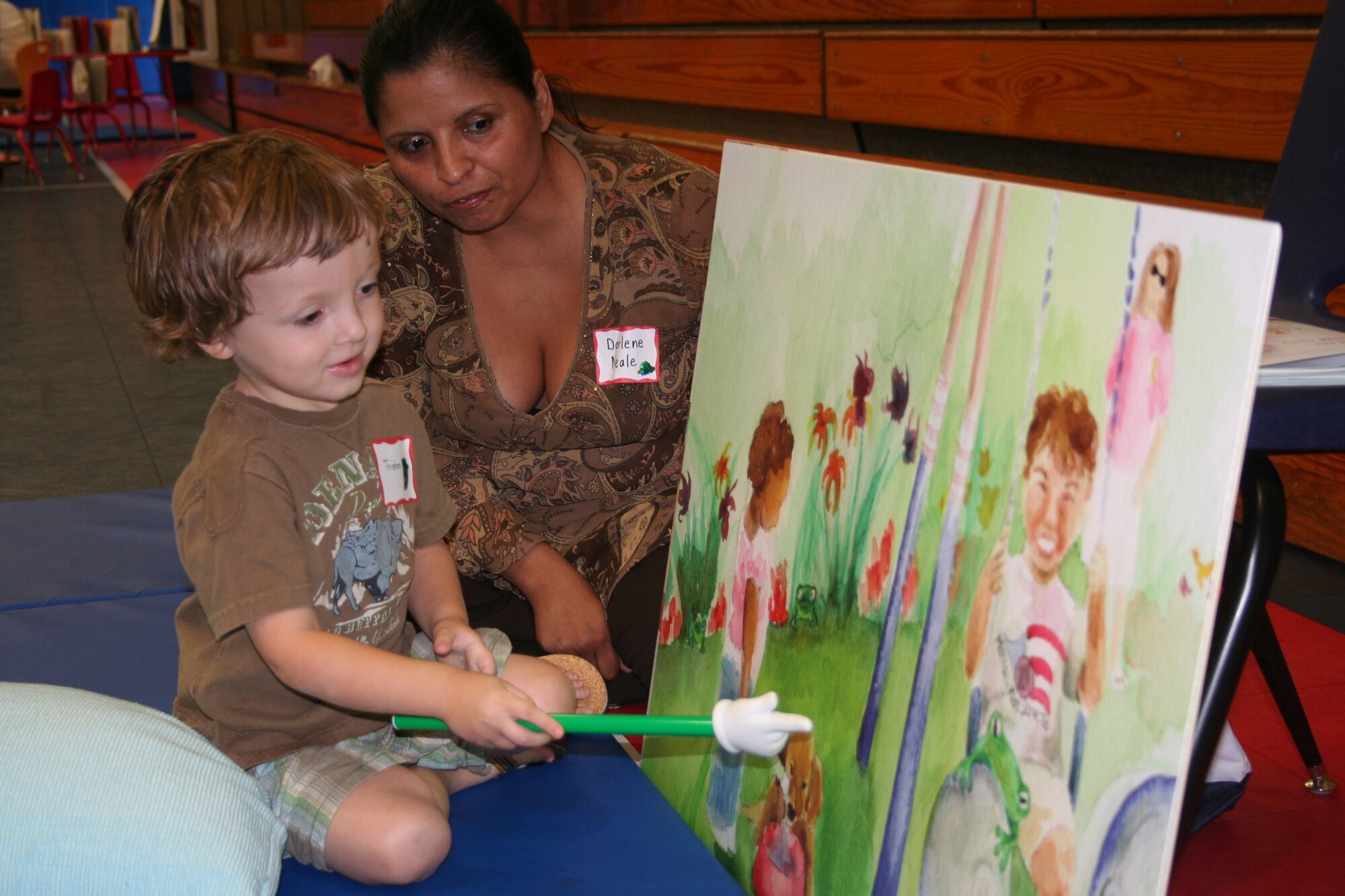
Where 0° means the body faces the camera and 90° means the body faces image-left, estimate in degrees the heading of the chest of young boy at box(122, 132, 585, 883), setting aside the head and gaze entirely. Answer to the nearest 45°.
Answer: approximately 315°

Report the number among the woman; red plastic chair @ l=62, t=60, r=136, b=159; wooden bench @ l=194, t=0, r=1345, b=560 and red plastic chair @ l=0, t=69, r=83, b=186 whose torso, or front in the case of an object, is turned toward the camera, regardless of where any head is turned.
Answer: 2

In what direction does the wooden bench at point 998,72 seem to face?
toward the camera

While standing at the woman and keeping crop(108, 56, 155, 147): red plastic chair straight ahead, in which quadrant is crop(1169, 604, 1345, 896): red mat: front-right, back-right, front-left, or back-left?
back-right

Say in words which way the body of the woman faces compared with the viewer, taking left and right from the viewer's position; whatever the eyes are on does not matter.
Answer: facing the viewer

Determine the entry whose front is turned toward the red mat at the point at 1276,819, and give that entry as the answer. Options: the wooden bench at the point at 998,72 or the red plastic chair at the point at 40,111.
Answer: the wooden bench

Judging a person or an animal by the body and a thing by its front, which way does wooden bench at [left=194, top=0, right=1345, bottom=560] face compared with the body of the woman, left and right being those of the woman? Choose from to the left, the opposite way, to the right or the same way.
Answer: the same way

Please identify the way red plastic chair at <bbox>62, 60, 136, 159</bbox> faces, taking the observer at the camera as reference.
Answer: facing to the left of the viewer

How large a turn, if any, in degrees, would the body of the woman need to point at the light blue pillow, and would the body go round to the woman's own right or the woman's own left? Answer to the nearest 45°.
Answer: approximately 45° to the woman's own right

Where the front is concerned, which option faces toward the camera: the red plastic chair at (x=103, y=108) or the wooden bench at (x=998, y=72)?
the wooden bench

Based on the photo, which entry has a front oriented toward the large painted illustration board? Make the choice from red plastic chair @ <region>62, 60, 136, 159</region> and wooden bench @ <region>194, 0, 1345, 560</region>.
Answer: the wooden bench

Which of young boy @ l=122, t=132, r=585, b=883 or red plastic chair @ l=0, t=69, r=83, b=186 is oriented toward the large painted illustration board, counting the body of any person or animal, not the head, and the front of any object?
the young boy

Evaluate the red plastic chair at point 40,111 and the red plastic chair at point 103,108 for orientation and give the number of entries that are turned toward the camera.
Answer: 0

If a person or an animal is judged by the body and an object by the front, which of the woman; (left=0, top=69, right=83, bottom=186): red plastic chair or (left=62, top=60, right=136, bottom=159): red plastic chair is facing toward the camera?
the woman

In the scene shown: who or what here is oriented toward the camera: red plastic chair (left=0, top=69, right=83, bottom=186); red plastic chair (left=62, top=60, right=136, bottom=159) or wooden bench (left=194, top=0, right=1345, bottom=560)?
the wooden bench
